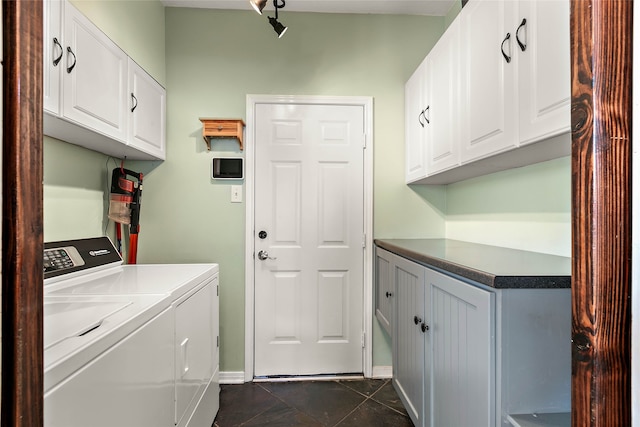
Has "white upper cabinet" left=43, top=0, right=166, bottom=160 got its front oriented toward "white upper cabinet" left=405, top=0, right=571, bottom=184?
yes

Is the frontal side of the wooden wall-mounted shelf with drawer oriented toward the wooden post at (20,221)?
yes

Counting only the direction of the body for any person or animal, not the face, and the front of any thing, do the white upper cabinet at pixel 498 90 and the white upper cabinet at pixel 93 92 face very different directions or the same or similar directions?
very different directions

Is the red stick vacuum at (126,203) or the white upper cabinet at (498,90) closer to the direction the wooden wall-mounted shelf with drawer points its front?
the white upper cabinet

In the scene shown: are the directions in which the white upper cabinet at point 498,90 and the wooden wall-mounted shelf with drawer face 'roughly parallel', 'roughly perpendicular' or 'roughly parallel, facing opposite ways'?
roughly perpendicular

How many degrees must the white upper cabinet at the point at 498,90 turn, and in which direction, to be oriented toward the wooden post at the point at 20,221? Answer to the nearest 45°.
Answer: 0° — it already faces it

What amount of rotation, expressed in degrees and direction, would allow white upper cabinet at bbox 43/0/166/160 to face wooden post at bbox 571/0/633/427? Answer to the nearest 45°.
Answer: approximately 45° to its right

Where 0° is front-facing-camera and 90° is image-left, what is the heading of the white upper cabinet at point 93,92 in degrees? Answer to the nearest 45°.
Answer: approximately 315°
